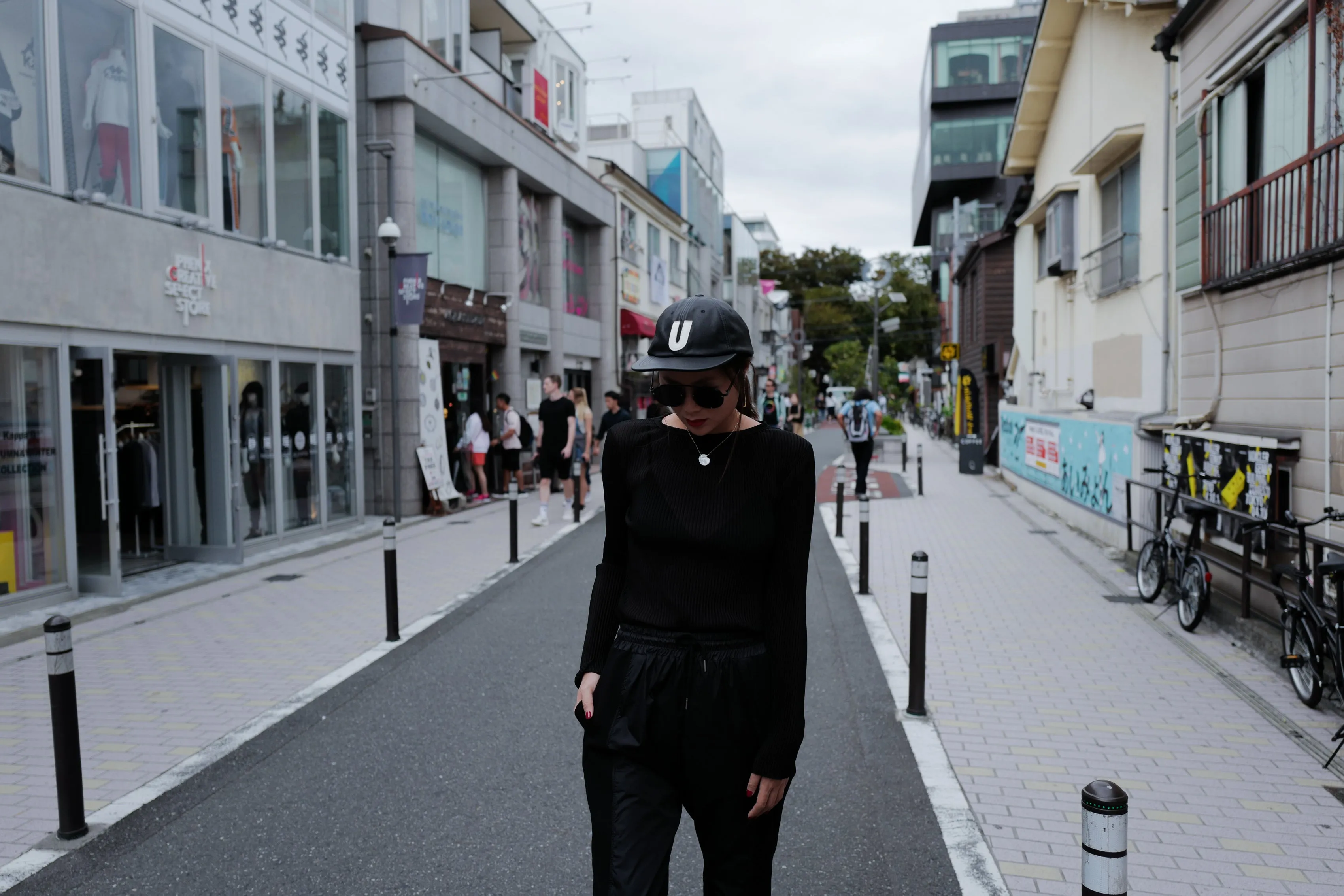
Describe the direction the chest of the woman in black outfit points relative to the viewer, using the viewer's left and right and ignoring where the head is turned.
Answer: facing the viewer

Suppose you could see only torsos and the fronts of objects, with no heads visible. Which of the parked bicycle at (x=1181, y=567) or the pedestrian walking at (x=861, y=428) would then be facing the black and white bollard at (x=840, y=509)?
the parked bicycle

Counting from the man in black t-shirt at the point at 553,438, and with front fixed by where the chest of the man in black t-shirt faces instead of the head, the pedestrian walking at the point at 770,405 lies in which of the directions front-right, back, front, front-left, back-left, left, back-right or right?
back

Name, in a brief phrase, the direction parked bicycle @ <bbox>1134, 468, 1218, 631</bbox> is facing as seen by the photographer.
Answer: facing away from the viewer and to the left of the viewer

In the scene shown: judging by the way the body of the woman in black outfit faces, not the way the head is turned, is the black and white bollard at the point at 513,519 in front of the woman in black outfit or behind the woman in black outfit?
behind

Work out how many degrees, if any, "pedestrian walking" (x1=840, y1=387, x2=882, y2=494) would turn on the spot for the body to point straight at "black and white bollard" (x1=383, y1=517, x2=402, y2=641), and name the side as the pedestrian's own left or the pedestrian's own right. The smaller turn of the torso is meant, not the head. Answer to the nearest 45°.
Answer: approximately 180°

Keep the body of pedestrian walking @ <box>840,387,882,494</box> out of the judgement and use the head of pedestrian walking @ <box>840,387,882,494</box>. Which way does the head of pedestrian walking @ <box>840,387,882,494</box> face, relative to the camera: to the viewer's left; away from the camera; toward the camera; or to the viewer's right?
away from the camera

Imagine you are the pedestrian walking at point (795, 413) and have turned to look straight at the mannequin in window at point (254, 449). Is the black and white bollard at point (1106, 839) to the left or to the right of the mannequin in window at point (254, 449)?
left

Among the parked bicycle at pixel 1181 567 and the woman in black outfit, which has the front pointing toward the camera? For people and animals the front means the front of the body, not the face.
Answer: the woman in black outfit

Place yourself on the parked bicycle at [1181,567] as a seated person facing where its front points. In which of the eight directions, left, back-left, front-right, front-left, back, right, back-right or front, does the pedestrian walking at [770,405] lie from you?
front

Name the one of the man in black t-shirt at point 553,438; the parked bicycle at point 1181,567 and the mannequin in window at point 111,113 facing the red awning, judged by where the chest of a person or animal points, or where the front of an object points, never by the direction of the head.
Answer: the parked bicycle

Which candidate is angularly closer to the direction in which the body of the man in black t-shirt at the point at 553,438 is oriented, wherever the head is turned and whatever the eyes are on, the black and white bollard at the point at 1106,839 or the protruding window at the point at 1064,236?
the black and white bollard

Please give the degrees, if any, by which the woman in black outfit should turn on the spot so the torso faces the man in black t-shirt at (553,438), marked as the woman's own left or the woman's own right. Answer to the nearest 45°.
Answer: approximately 180°

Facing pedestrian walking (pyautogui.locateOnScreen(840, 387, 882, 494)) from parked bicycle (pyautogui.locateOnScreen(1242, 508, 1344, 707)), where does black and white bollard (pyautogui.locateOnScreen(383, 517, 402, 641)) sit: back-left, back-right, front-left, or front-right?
front-left

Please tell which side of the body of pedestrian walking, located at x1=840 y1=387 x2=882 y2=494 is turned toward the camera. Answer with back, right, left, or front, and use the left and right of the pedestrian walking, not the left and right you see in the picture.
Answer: back

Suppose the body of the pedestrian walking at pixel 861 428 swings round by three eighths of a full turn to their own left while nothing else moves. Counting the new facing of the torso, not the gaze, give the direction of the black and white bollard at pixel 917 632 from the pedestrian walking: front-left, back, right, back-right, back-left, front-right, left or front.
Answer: front-left

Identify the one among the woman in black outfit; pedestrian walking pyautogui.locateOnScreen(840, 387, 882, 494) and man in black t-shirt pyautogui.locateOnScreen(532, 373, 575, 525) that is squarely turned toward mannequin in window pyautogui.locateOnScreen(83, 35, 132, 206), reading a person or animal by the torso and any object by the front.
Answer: the man in black t-shirt

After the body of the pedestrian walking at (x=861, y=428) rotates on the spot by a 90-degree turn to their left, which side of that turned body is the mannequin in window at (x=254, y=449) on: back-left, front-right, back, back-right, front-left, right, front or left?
front-left
